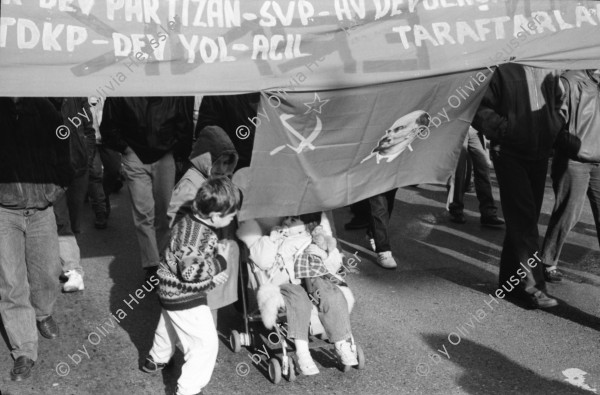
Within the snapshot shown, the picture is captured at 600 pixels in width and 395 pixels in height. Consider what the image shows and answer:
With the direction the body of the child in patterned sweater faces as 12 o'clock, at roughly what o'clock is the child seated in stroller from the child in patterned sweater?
The child seated in stroller is roughly at 11 o'clock from the child in patterned sweater.

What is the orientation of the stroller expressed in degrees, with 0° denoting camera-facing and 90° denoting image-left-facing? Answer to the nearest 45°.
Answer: approximately 315°

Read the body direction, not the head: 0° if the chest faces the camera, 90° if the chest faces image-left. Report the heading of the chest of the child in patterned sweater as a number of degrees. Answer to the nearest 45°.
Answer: approximately 270°

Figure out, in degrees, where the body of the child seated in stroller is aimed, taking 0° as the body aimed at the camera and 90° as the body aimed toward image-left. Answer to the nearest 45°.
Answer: approximately 315°

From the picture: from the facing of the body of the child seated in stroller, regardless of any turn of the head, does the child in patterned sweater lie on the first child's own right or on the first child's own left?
on the first child's own right
